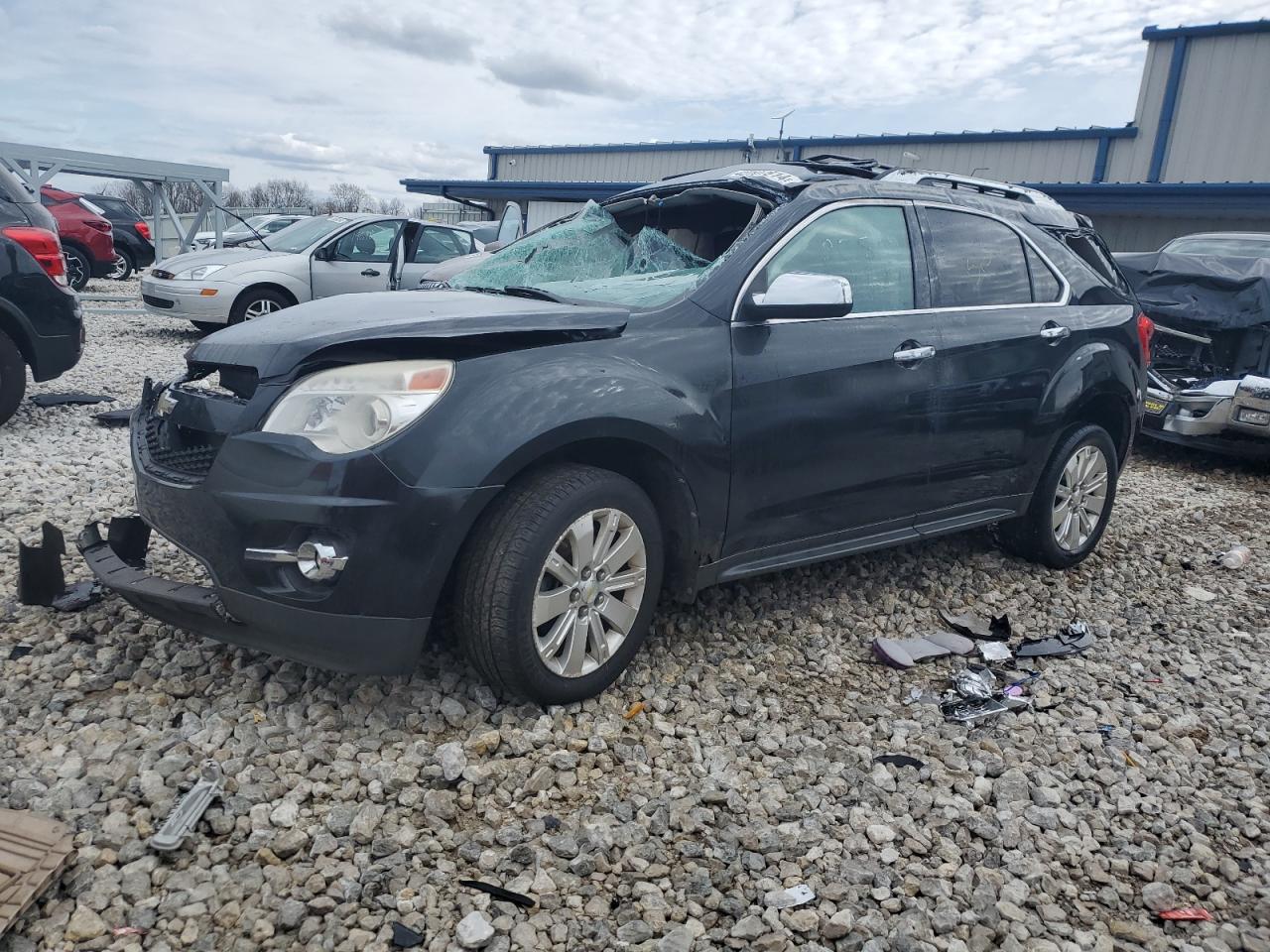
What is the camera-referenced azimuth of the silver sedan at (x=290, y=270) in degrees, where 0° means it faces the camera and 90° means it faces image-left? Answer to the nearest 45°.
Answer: approximately 45°

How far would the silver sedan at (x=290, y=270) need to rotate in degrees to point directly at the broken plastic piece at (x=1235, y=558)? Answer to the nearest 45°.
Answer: approximately 90° to its left

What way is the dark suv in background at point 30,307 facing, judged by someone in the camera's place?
facing to the left of the viewer

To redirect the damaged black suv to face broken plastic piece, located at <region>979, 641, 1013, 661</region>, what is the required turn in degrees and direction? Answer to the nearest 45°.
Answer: approximately 135° to its left

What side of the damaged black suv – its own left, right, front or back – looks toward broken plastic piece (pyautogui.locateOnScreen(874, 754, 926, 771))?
left

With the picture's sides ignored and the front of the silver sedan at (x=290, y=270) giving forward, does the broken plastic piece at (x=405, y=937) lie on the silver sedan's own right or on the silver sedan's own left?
on the silver sedan's own left

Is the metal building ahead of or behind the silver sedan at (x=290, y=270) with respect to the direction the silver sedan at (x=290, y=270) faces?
behind

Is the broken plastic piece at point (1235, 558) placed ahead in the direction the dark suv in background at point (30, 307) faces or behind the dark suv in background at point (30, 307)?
behind

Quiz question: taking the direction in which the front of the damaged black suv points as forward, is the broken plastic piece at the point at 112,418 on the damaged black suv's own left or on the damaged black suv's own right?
on the damaged black suv's own right

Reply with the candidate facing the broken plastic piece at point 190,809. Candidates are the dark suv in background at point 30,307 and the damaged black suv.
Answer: the damaged black suv

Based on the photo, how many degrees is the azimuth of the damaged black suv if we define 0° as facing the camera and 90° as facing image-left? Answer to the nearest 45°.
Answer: approximately 45°
